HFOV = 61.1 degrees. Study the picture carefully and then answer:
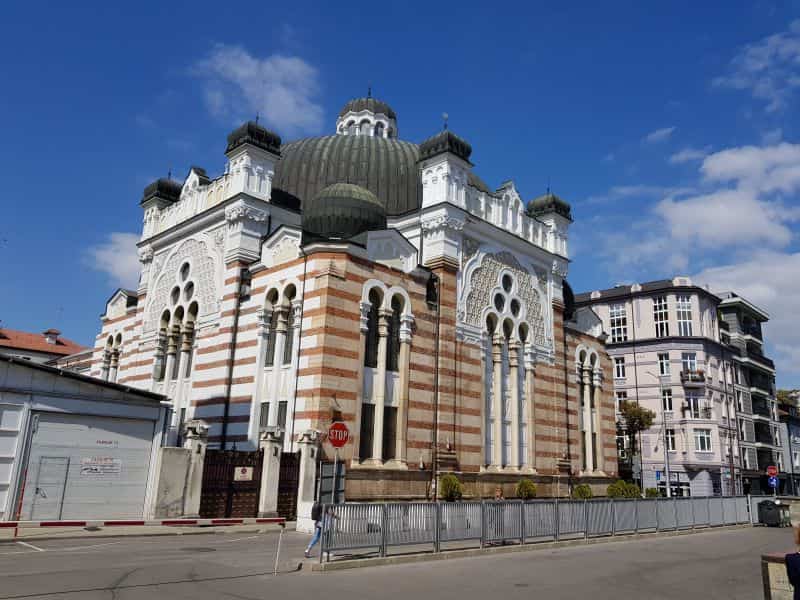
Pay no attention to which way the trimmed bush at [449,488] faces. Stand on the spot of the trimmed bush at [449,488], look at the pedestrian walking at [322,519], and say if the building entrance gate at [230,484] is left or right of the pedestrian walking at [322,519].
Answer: right

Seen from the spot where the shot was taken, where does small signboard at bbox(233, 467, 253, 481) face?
facing the viewer

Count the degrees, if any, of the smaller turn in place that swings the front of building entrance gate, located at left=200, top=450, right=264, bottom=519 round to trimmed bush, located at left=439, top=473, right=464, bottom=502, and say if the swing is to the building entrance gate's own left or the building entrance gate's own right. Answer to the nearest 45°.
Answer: approximately 90° to the building entrance gate's own left

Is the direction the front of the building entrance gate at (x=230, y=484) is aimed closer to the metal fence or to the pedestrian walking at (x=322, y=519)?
the pedestrian walking

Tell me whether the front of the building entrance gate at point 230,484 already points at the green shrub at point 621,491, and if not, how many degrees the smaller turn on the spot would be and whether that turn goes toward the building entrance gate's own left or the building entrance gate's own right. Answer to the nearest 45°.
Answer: approximately 135° to the building entrance gate's own left

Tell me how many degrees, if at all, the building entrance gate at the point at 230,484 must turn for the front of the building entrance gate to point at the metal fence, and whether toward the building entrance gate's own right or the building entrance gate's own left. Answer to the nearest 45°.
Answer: approximately 45° to the building entrance gate's own left

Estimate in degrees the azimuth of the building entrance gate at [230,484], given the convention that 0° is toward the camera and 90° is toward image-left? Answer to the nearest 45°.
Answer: approximately 0°

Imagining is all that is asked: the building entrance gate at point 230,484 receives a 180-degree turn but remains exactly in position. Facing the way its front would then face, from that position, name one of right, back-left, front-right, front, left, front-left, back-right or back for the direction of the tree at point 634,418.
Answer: front-right

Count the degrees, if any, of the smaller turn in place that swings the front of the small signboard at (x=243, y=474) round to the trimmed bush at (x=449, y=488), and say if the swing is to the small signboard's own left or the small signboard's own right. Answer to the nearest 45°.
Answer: approximately 90° to the small signboard's own left

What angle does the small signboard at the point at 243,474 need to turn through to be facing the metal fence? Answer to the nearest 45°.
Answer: approximately 45° to its left

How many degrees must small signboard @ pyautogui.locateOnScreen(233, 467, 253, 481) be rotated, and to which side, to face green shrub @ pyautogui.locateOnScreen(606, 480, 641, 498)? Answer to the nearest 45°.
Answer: approximately 135° to its left
